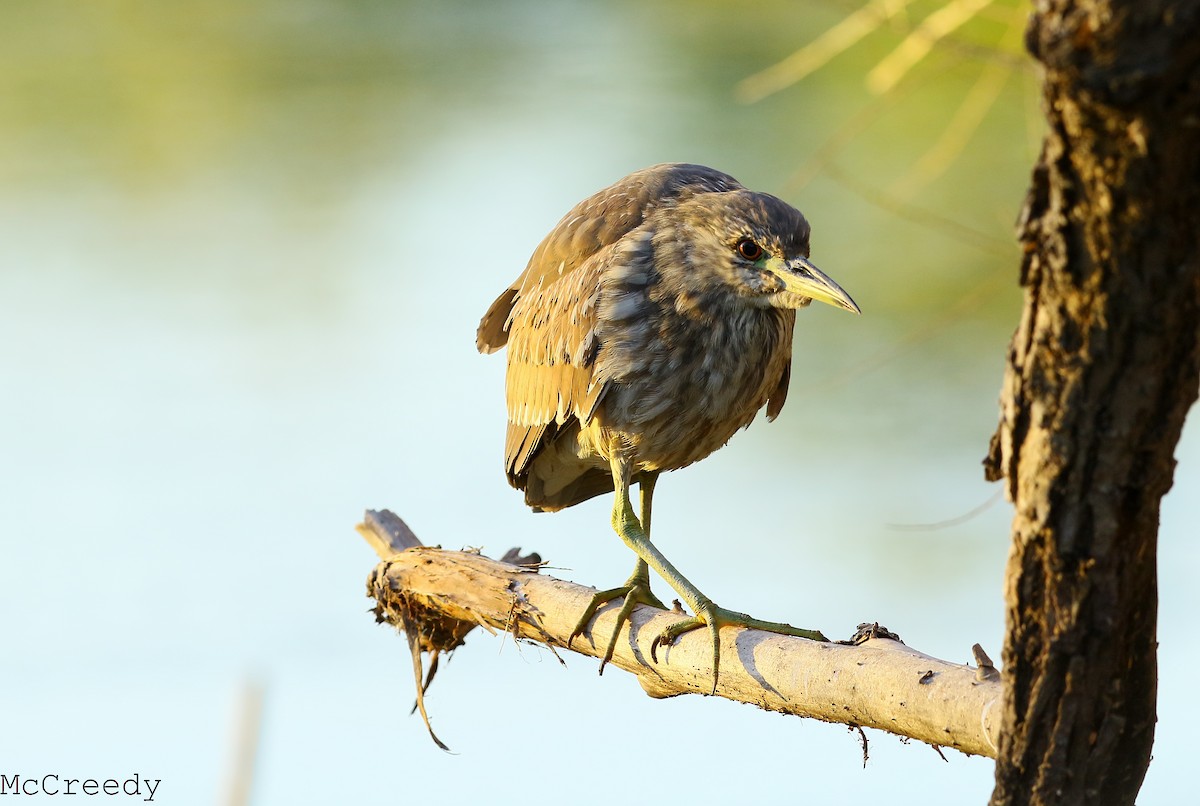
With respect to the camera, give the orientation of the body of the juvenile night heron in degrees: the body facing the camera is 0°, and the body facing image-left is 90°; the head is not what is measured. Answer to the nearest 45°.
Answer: approximately 315°
